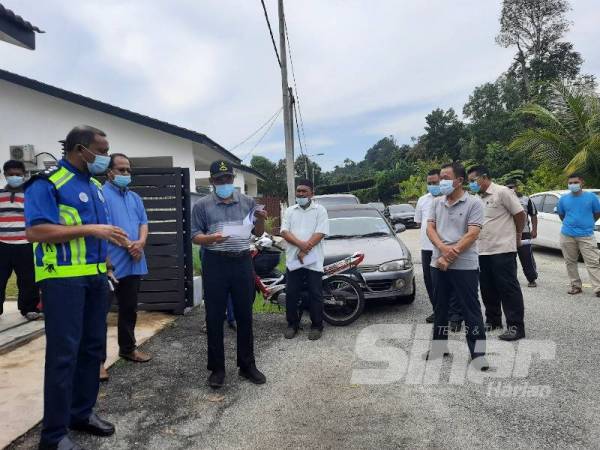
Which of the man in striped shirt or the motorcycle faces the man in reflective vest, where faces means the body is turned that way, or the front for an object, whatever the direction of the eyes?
the man in striped shirt

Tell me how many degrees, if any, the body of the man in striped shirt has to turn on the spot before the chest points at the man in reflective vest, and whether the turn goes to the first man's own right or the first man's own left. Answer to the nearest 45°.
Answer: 0° — they already face them

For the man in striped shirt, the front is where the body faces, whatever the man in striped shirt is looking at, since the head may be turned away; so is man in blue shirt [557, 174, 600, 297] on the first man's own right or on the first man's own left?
on the first man's own left

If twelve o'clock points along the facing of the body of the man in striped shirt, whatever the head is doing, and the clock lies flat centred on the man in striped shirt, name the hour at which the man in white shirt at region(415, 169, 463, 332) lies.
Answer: The man in white shirt is roughly at 10 o'clock from the man in striped shirt.

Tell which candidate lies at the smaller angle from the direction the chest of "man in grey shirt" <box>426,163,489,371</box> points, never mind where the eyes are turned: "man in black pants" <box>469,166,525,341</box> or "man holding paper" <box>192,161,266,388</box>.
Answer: the man holding paper

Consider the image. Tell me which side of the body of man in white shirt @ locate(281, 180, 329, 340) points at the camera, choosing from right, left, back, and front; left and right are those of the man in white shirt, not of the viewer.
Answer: front

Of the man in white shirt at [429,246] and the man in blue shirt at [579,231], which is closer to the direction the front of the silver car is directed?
the man in white shirt

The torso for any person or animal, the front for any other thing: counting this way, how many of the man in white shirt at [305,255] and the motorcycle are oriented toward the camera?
1

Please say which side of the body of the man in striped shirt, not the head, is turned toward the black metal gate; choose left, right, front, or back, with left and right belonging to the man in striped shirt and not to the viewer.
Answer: left

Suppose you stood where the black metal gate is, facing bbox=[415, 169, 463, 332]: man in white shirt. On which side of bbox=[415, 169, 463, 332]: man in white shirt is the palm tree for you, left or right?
left

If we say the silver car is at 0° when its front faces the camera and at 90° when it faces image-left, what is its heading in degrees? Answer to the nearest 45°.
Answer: approximately 0°
